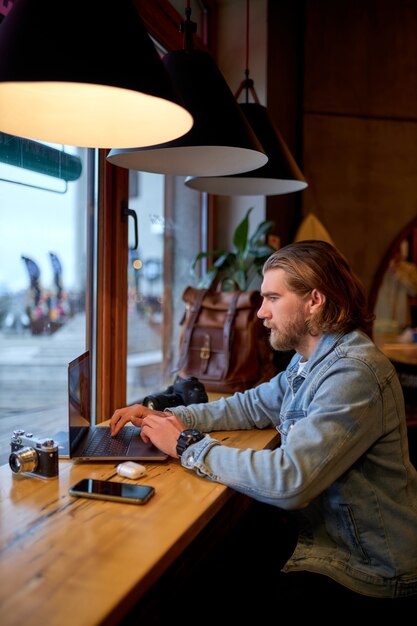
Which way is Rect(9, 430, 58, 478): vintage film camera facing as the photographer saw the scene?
facing the viewer and to the left of the viewer

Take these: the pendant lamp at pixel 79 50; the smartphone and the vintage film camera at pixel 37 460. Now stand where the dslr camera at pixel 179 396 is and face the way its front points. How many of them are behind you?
0

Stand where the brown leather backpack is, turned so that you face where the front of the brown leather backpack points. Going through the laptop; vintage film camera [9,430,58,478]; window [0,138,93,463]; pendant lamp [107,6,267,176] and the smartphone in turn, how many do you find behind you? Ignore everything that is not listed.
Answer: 0

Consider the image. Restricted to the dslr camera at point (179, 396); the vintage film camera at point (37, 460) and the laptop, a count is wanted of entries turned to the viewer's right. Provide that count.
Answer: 1

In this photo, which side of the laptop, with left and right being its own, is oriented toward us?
right

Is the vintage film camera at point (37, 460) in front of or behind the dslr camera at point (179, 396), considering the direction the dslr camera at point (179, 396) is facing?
in front

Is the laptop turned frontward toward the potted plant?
no

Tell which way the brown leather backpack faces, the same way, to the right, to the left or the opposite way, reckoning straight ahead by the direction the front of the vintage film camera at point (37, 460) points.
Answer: the same way

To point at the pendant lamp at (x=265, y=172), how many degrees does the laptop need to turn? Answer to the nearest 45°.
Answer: approximately 45° to its left

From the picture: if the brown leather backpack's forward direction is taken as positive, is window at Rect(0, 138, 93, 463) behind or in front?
in front

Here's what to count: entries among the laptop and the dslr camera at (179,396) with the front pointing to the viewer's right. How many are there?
1
